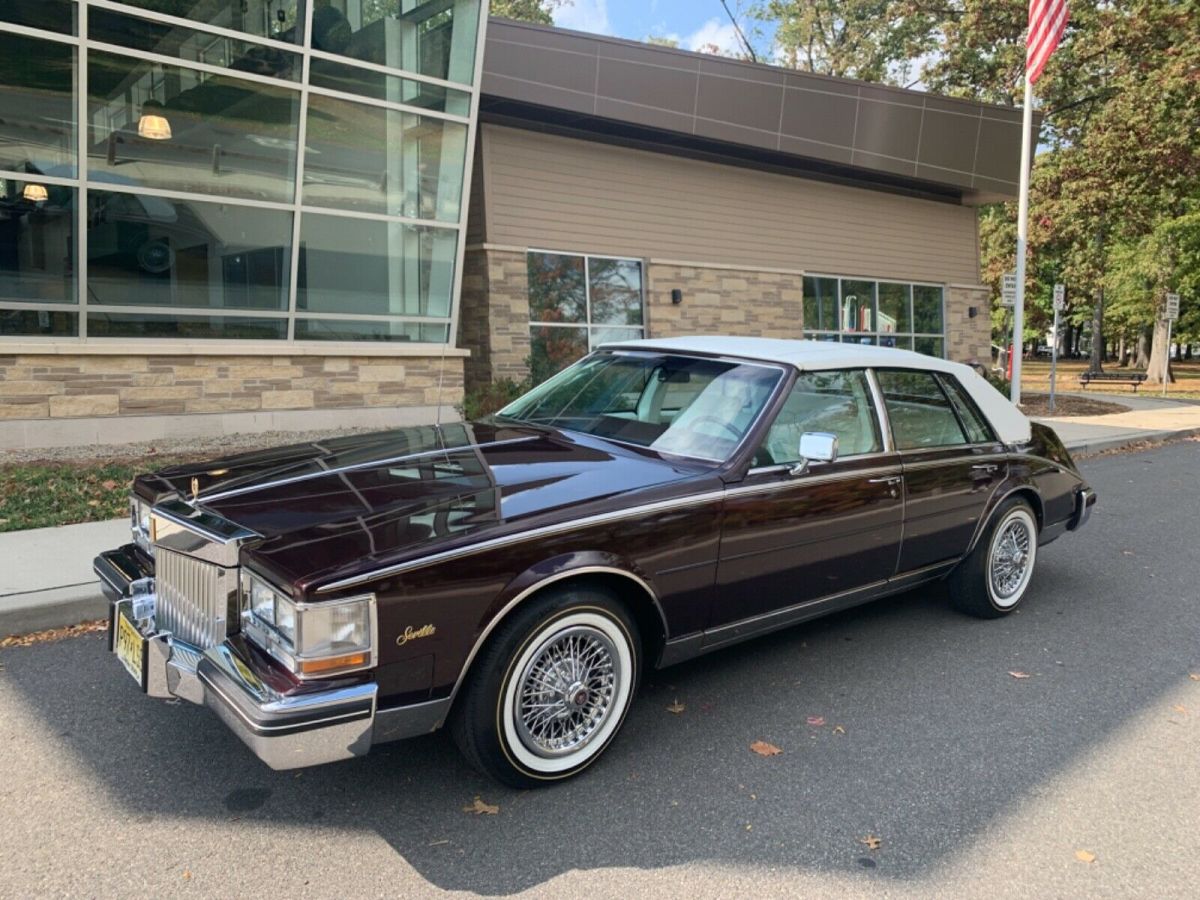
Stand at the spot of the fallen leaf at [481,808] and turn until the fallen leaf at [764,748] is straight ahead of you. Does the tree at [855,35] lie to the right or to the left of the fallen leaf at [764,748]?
left

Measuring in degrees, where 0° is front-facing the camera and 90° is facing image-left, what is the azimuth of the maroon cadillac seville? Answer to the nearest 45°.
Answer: approximately 45°

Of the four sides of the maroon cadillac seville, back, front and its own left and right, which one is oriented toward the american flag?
back

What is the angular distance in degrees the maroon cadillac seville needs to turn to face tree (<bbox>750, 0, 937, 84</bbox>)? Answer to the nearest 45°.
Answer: approximately 135° to its right

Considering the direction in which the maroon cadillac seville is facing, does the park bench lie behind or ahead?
behind

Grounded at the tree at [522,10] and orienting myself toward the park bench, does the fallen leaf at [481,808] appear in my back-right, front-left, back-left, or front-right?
front-right

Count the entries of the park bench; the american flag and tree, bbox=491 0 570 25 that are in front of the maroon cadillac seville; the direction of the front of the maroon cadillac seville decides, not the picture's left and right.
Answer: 0

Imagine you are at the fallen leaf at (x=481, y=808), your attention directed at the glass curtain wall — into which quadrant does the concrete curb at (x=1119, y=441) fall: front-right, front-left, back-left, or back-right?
front-right

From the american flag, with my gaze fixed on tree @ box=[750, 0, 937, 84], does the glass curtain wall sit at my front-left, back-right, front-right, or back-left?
back-left

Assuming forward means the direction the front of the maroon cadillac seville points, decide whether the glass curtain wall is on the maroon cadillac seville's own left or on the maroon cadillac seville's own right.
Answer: on the maroon cadillac seville's own right

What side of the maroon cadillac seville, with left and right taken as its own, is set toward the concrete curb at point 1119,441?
back
